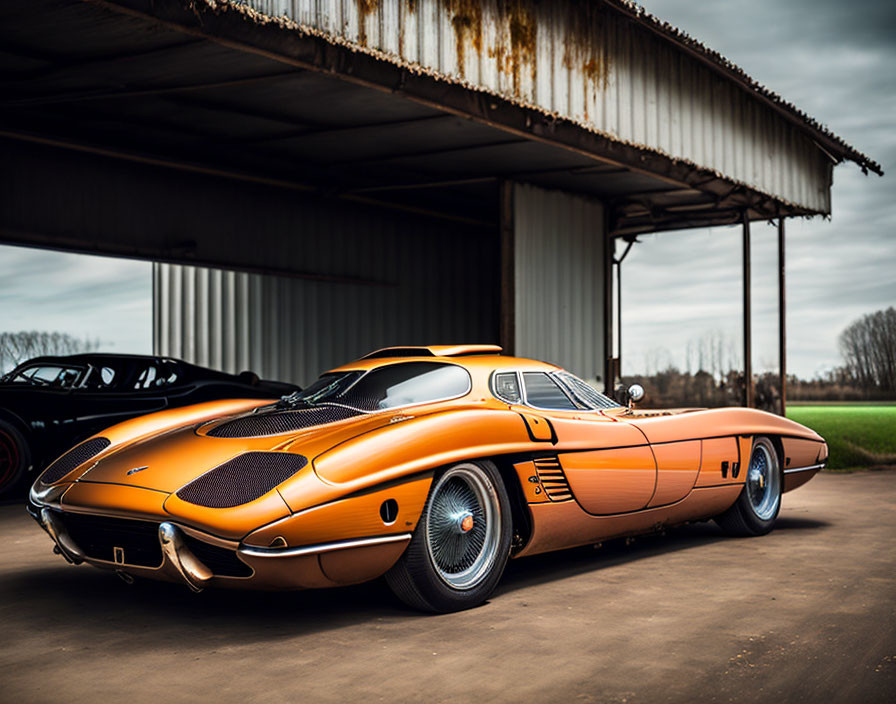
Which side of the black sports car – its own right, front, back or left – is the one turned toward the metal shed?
back

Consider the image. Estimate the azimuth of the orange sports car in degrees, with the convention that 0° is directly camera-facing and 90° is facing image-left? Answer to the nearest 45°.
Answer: approximately 45°

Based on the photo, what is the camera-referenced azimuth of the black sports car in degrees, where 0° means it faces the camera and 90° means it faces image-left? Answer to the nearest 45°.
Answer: approximately 45°

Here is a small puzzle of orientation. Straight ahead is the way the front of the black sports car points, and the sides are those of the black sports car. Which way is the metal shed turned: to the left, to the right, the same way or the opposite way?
to the left

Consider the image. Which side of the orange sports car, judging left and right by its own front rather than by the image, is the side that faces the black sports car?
right

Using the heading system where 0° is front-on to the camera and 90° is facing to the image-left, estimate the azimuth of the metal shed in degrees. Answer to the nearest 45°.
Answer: approximately 315°
